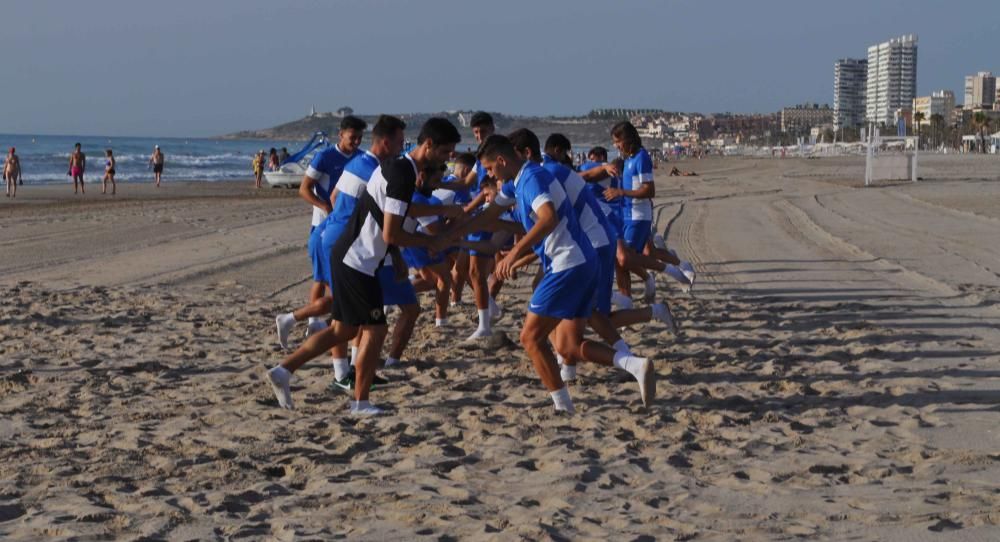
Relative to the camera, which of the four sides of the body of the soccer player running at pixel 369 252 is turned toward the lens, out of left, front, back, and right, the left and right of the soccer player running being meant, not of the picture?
right

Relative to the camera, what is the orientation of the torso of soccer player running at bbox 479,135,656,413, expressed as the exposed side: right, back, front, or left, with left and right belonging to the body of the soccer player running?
left

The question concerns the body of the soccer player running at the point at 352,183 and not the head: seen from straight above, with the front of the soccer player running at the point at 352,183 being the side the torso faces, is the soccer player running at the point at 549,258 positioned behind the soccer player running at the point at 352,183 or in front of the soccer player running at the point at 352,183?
in front

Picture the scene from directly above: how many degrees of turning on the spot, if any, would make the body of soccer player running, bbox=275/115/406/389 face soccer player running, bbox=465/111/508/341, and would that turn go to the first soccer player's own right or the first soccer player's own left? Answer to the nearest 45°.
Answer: approximately 45° to the first soccer player's own left

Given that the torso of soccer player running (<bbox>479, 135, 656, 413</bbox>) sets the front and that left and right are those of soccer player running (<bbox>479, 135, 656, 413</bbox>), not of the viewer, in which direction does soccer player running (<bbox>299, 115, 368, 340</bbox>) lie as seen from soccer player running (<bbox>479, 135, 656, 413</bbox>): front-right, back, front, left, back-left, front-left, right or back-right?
front-right

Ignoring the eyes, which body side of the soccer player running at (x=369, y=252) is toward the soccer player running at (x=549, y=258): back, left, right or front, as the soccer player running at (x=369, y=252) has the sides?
front

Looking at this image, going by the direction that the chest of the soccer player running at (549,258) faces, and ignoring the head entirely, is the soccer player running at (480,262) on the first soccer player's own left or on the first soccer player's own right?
on the first soccer player's own right

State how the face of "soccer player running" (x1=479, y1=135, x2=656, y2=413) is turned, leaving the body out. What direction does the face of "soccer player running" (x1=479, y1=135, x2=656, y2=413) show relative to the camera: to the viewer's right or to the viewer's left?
to the viewer's left

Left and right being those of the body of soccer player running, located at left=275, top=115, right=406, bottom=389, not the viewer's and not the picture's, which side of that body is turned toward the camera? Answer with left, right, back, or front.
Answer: right

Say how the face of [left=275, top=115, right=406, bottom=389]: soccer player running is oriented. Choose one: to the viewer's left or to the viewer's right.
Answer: to the viewer's right
